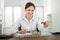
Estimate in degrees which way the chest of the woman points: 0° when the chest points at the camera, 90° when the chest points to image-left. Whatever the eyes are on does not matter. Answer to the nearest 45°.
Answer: approximately 0°
